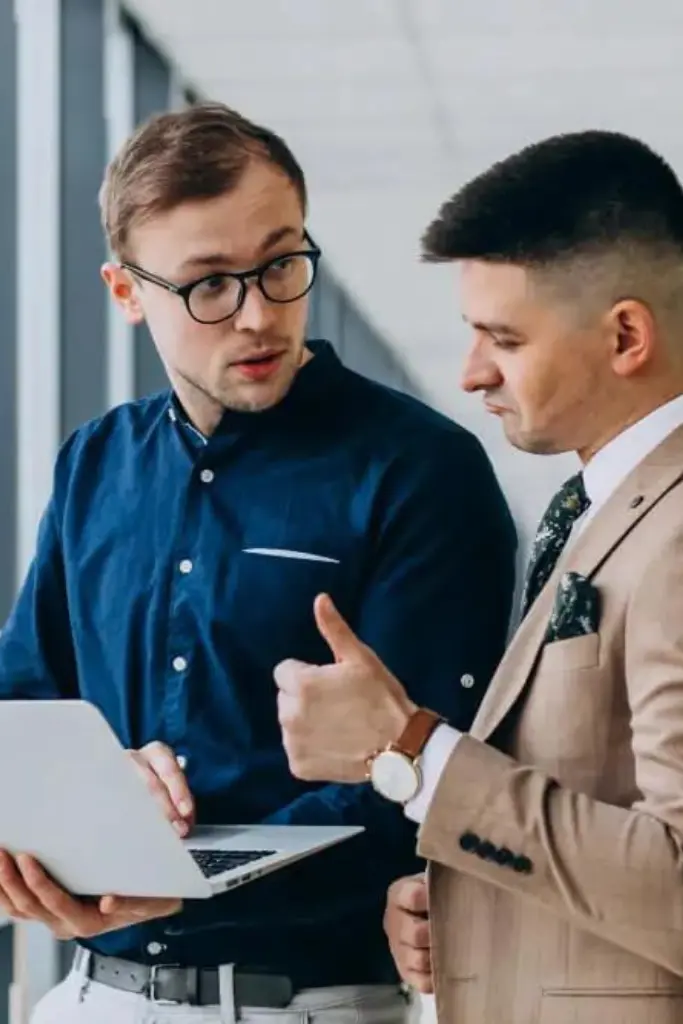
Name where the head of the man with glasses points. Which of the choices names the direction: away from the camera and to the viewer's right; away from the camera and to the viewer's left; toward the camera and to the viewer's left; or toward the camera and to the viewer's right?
toward the camera and to the viewer's right

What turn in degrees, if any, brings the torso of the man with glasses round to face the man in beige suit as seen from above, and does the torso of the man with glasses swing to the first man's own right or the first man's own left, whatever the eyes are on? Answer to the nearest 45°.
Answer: approximately 90° to the first man's own left

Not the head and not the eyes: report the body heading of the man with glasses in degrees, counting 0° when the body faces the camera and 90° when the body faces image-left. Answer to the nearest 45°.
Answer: approximately 45°

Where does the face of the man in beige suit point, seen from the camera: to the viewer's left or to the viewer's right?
to the viewer's left
